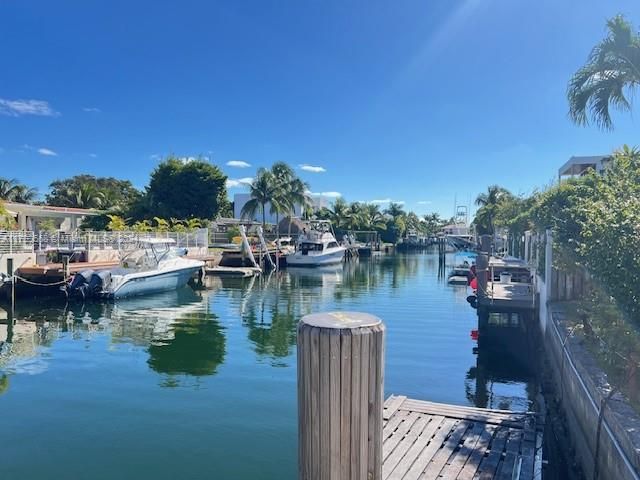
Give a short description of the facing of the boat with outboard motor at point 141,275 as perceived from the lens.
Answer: facing away from the viewer and to the right of the viewer

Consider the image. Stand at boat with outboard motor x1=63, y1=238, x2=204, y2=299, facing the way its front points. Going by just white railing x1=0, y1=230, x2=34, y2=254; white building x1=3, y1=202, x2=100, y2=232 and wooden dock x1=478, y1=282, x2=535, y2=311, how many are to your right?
1

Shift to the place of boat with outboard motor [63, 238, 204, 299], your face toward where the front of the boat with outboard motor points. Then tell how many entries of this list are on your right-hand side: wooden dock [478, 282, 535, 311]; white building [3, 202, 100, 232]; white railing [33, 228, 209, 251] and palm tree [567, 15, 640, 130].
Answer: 2

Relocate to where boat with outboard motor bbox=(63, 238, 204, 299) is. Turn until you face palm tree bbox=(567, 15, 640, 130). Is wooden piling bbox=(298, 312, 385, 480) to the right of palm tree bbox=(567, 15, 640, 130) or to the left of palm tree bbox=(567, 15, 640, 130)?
right

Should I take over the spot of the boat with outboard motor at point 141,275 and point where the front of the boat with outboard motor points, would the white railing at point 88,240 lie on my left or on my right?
on my left

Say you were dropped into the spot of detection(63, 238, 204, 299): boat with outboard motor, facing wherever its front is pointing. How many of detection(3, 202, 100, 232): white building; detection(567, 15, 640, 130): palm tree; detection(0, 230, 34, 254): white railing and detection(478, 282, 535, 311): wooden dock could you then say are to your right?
2

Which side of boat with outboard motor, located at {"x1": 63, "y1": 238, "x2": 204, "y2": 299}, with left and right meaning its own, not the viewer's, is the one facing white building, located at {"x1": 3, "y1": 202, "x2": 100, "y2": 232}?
left

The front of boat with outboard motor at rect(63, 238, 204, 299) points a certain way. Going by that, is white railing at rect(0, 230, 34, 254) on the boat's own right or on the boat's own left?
on the boat's own left

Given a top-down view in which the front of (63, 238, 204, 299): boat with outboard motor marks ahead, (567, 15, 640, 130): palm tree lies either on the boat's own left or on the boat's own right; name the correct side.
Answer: on the boat's own right

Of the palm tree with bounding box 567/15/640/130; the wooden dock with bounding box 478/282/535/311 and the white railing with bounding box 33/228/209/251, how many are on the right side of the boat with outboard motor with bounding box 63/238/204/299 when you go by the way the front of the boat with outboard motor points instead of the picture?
2

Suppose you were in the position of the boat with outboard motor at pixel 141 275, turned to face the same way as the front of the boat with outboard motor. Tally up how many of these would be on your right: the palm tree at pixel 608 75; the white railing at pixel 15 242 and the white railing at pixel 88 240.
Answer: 1

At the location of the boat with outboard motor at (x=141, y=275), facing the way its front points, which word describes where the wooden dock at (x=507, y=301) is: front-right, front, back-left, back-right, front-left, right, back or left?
right

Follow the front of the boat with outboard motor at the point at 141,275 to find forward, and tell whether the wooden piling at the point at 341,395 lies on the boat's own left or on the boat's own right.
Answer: on the boat's own right
